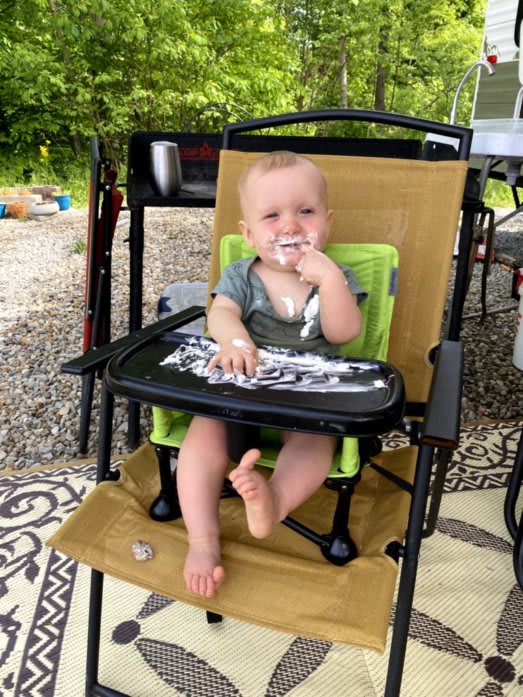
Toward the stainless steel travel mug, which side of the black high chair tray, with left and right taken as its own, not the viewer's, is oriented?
back

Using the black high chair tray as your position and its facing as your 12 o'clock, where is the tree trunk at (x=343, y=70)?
The tree trunk is roughly at 6 o'clock from the black high chair tray.

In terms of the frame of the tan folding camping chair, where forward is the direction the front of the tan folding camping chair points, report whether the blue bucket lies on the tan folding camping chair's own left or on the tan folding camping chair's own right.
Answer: on the tan folding camping chair's own right

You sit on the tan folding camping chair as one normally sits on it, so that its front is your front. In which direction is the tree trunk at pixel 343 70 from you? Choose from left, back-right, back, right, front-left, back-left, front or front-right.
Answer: back-right

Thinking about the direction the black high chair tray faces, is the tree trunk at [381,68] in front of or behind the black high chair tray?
behind

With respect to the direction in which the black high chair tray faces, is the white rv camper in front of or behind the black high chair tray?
behind

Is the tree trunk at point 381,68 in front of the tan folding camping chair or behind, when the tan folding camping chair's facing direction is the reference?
behind
